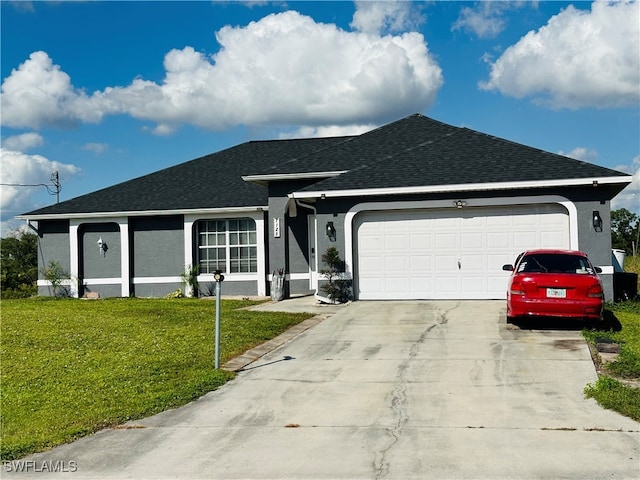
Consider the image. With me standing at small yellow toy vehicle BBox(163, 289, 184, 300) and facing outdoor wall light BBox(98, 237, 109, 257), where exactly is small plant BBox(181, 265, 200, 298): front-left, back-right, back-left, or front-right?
back-right

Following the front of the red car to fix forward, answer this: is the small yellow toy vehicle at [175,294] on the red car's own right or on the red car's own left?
on the red car's own left

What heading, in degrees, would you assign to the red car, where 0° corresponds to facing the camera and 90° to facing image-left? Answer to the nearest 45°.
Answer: approximately 180°

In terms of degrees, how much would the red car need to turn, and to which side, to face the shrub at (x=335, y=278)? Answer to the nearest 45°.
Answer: approximately 45° to its left

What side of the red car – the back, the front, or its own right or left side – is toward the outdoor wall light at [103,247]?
left

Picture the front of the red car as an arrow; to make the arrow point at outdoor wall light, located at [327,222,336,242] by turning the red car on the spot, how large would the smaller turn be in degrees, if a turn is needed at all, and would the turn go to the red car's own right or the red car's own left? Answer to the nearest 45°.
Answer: approximately 45° to the red car's own left
